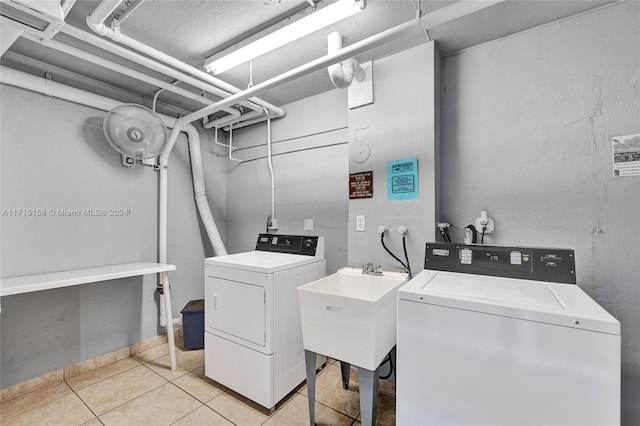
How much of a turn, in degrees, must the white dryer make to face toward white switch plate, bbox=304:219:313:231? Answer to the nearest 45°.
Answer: approximately 180°

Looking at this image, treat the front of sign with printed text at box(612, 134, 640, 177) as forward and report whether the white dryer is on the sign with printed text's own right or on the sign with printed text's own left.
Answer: on the sign with printed text's own right

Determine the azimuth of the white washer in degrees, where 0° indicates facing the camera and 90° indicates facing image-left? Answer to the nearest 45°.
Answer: approximately 0°

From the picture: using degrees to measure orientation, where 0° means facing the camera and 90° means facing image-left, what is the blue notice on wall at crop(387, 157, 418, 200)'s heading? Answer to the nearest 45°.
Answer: approximately 0°

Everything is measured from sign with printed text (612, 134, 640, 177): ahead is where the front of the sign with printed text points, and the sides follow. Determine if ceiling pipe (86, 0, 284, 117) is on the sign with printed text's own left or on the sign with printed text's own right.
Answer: on the sign with printed text's own right

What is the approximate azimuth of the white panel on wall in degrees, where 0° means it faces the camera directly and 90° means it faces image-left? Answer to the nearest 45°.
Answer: approximately 45°

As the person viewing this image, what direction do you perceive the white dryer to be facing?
facing the viewer and to the left of the viewer

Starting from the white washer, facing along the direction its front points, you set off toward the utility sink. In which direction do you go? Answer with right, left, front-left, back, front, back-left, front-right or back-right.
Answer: right
